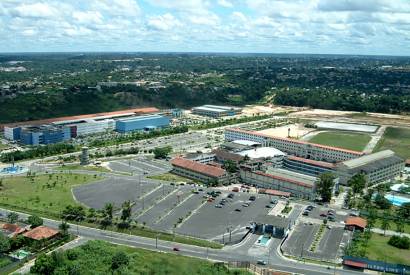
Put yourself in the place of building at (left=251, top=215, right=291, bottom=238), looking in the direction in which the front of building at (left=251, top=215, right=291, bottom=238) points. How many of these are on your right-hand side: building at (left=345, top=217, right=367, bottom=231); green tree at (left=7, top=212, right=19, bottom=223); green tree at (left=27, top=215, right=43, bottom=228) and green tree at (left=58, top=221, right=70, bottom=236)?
3

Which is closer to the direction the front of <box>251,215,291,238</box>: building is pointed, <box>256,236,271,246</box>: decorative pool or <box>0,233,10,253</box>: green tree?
the decorative pool

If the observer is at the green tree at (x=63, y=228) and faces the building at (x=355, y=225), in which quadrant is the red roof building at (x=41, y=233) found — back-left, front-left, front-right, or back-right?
back-right

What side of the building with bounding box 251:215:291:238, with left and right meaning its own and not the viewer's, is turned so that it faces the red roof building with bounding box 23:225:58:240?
right

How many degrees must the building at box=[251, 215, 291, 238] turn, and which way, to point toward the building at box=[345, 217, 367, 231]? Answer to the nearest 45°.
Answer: approximately 90° to its left

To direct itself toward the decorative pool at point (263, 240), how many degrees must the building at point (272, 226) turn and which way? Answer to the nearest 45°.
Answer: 0° — it already faces it

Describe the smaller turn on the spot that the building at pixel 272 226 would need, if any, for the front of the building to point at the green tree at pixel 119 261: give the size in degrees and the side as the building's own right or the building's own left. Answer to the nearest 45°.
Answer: approximately 45° to the building's own right

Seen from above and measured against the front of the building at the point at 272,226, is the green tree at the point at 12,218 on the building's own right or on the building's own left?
on the building's own right

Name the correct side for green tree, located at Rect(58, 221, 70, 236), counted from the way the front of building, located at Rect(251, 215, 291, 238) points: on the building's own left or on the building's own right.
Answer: on the building's own right

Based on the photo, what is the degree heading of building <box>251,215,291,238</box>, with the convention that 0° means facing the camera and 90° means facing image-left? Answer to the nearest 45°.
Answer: approximately 0°

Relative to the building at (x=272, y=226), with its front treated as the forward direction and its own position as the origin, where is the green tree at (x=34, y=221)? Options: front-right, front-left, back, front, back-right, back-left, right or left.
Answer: right

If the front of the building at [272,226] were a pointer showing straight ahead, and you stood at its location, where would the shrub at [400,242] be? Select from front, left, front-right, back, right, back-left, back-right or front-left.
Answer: left
